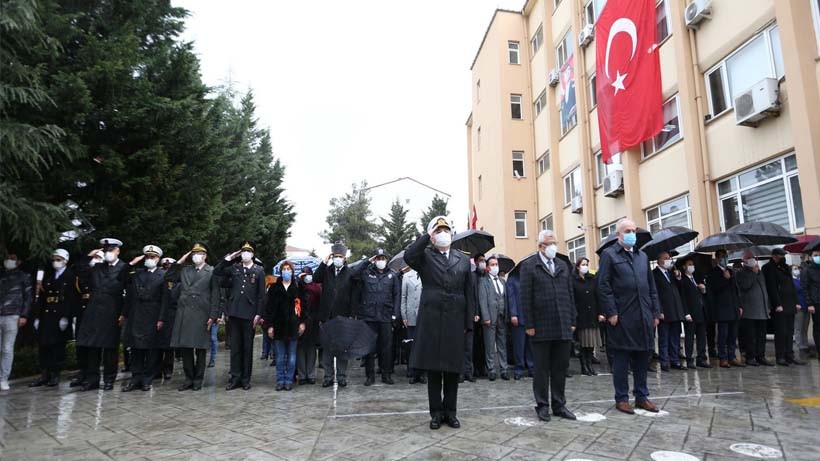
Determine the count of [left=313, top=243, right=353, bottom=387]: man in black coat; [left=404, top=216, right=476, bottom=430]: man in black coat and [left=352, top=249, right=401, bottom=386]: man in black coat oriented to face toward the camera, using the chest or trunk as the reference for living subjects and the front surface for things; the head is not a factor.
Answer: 3

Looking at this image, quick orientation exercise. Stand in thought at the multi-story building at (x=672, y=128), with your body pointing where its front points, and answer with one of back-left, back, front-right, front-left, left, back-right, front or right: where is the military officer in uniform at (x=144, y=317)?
front

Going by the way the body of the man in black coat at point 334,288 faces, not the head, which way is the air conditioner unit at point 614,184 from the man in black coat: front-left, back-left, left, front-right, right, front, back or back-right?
back-left

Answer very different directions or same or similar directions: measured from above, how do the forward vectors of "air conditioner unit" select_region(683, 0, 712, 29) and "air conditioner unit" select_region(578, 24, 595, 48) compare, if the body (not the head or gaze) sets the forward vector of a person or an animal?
same or similar directions

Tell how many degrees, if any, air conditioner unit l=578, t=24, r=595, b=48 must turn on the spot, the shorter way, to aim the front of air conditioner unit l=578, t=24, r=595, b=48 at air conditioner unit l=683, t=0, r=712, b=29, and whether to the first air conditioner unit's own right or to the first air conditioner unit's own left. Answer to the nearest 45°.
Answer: approximately 90° to the first air conditioner unit's own left

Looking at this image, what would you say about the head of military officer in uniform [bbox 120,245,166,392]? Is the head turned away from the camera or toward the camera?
toward the camera

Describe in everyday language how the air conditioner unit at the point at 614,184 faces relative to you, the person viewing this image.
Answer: facing the viewer and to the left of the viewer

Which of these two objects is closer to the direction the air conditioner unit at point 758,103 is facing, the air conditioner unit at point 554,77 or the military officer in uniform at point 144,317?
the military officer in uniform

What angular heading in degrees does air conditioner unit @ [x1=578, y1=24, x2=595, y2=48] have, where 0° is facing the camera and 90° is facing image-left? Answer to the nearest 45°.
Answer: approximately 45°

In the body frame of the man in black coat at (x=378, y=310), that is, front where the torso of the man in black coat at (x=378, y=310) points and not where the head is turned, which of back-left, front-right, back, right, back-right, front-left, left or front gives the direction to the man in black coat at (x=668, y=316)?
left

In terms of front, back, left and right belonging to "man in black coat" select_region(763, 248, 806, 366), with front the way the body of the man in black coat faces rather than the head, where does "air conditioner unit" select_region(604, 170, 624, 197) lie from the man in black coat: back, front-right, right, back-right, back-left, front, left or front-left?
back

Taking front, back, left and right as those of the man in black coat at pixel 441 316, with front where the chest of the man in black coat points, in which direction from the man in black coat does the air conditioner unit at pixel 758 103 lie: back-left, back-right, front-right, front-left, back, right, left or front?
back-left

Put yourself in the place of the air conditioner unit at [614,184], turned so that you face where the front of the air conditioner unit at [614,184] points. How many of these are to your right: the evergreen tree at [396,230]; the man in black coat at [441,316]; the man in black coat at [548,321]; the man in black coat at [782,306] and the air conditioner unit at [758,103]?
1

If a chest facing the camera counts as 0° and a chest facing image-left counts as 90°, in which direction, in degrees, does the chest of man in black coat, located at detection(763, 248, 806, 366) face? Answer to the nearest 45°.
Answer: approximately 315°

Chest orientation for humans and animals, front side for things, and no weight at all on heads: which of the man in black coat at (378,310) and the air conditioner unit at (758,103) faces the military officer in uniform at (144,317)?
the air conditioner unit

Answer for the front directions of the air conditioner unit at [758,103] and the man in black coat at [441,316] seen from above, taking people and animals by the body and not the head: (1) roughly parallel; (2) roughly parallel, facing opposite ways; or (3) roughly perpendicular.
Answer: roughly perpendicular

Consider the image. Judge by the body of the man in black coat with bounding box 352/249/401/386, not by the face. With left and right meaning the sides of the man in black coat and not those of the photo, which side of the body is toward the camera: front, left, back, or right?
front

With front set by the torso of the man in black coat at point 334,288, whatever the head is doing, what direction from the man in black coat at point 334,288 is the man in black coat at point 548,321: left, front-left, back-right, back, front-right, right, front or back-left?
front-left
